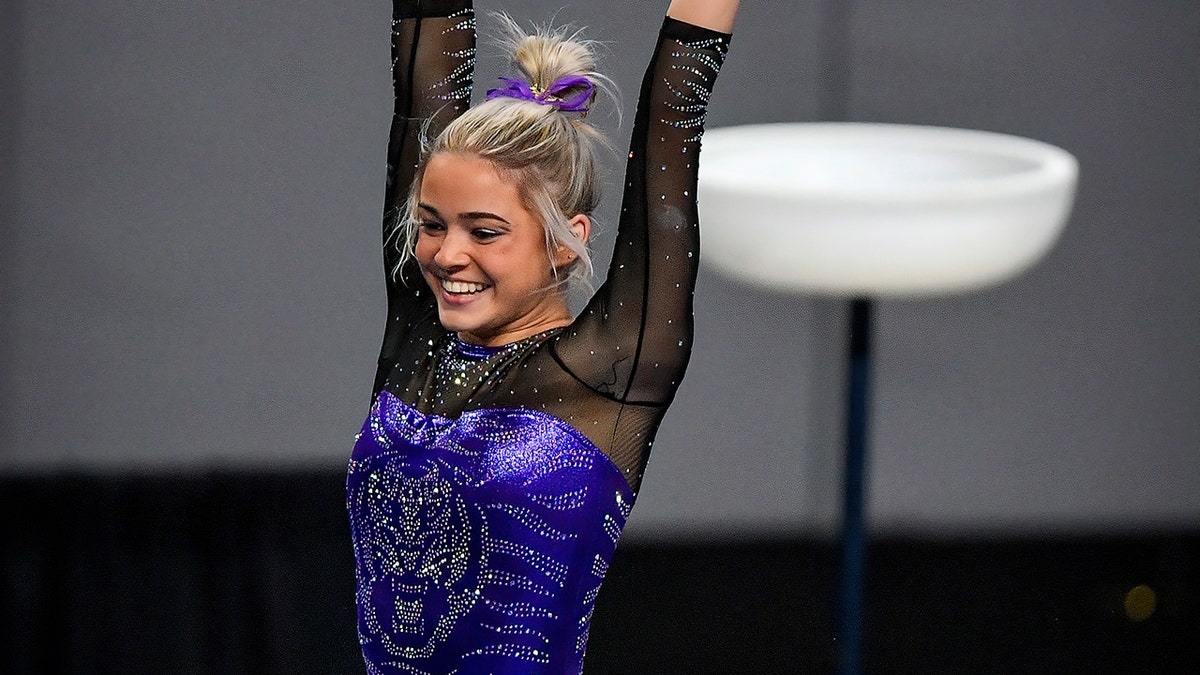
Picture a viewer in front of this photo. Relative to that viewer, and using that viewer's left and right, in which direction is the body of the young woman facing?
facing the viewer and to the left of the viewer

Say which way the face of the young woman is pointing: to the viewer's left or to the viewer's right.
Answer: to the viewer's left
